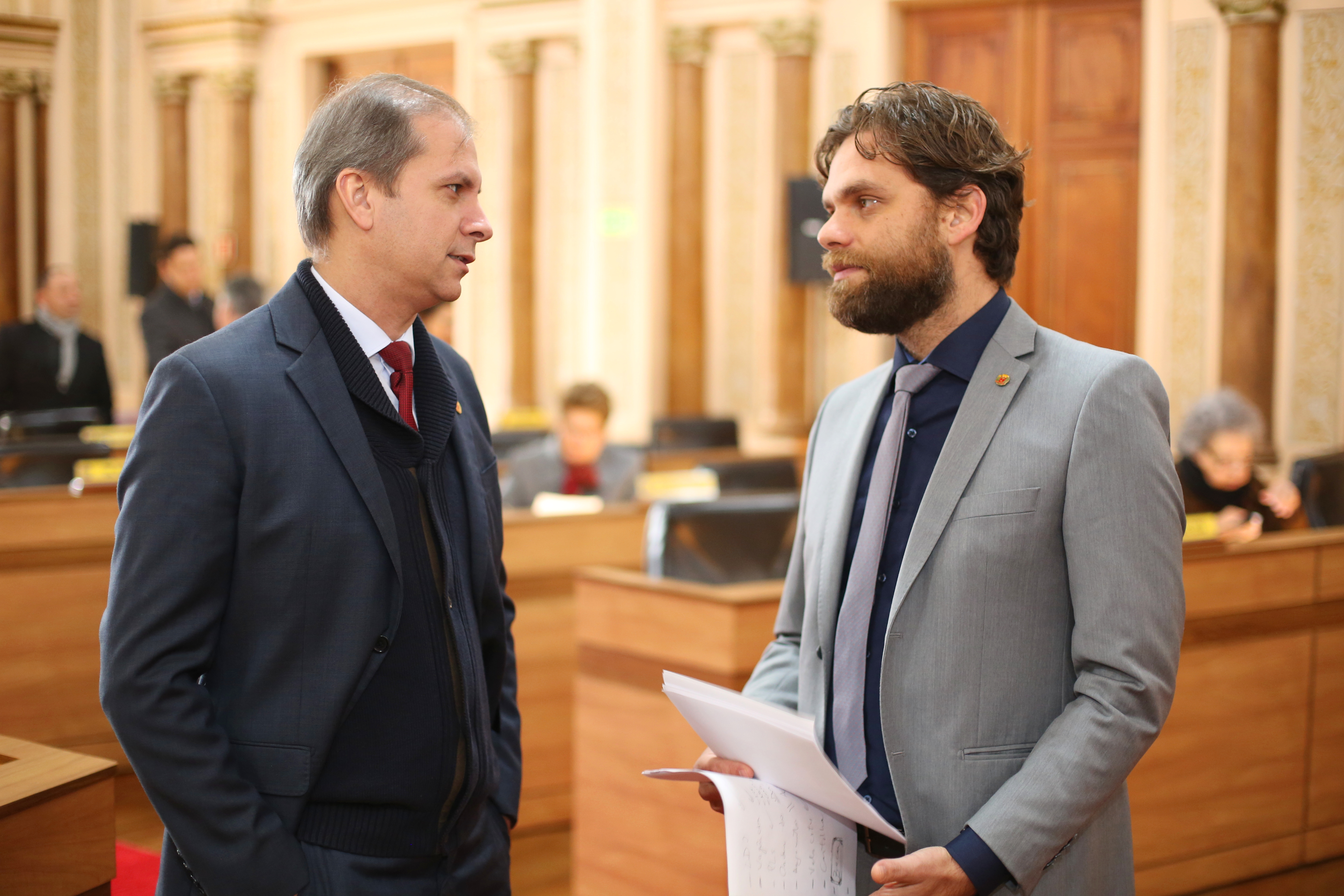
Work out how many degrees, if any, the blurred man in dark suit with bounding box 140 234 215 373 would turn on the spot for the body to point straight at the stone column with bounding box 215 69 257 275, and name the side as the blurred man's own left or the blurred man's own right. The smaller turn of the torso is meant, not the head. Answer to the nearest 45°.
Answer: approximately 135° to the blurred man's own left

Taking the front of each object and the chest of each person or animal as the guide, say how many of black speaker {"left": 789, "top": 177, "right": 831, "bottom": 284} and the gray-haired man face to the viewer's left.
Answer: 0

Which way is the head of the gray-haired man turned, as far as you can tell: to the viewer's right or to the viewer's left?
to the viewer's right

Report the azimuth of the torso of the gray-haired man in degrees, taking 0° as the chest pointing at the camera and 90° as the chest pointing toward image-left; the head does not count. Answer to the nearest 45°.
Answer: approximately 315°

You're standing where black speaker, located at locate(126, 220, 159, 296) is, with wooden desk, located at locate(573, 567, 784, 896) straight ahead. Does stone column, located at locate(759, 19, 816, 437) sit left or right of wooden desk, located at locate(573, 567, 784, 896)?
left

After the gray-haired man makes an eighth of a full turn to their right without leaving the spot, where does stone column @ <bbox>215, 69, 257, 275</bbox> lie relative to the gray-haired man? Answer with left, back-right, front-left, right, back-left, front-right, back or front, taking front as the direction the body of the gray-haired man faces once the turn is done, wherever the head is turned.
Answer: back

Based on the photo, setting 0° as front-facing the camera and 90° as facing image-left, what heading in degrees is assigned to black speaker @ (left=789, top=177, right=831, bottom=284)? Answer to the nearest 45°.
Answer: approximately 0°

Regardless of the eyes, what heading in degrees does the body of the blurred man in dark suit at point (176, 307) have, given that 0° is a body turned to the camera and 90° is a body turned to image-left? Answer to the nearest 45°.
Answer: approximately 315°
